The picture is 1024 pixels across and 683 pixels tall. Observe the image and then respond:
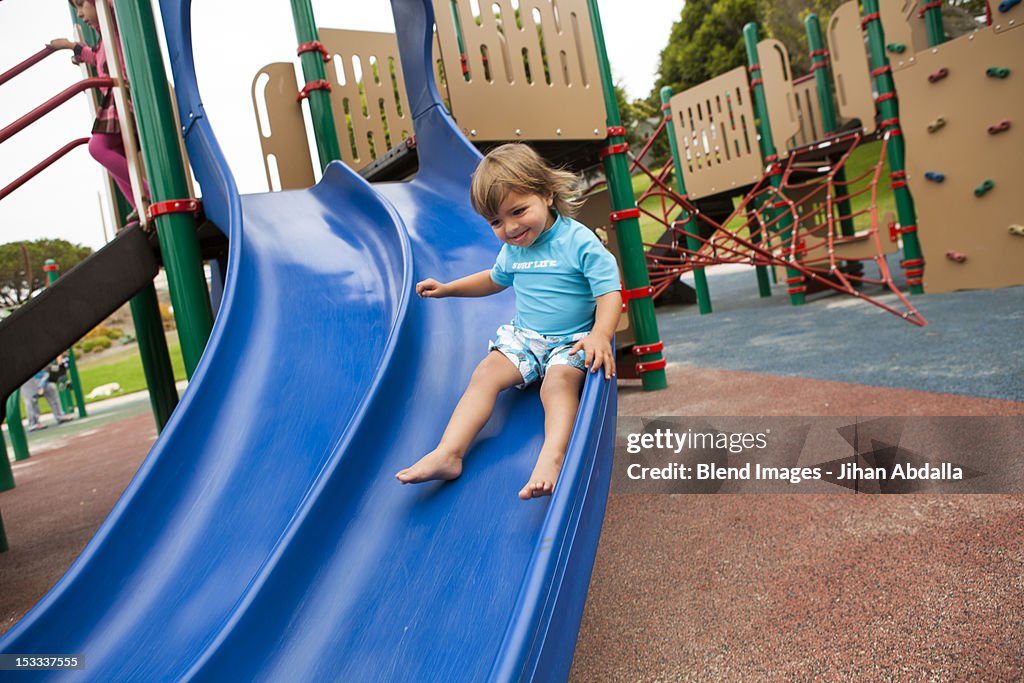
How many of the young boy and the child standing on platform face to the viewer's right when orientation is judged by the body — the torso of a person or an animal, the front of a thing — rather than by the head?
0

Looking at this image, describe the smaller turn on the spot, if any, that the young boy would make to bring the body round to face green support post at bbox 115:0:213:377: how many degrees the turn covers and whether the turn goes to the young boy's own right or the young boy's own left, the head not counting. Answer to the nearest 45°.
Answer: approximately 90° to the young boy's own right

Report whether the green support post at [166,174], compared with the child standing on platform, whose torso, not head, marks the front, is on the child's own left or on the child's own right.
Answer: on the child's own left

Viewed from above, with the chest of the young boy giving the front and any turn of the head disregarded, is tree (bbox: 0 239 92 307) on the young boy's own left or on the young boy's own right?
on the young boy's own right

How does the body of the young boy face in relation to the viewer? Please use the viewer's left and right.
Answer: facing the viewer and to the left of the viewer

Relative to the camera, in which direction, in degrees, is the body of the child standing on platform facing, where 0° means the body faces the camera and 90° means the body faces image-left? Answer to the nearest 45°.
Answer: approximately 90°

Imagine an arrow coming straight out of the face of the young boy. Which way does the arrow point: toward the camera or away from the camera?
toward the camera
